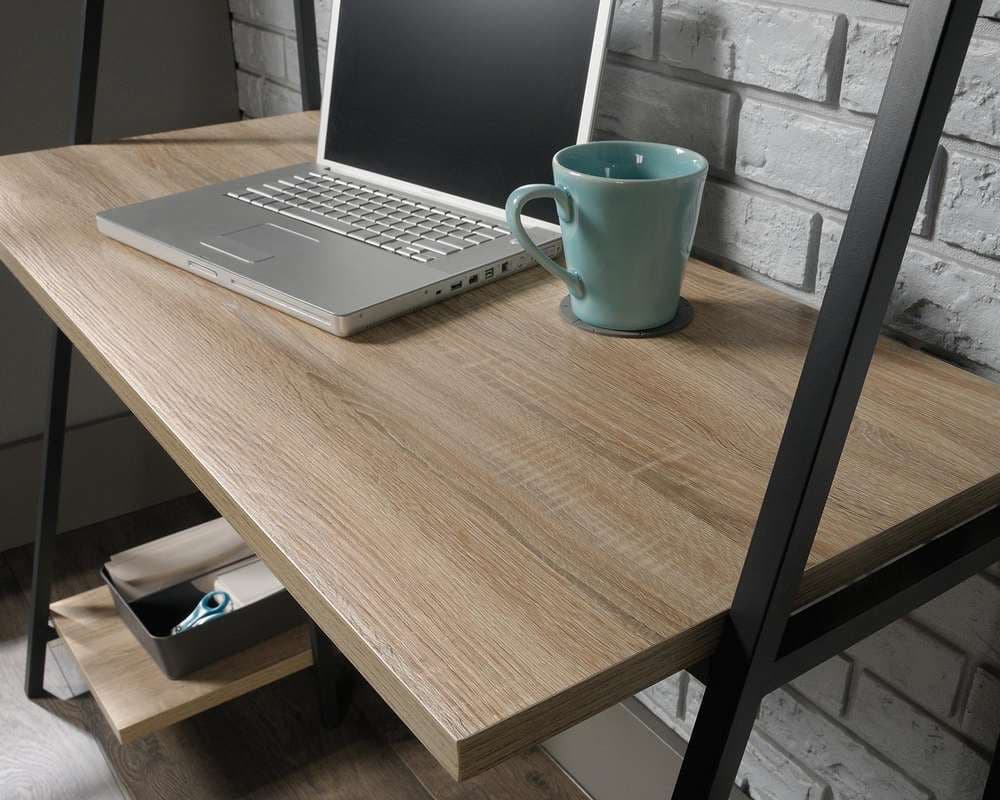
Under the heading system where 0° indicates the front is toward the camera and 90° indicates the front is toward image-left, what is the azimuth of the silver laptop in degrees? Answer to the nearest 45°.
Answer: approximately 45°
